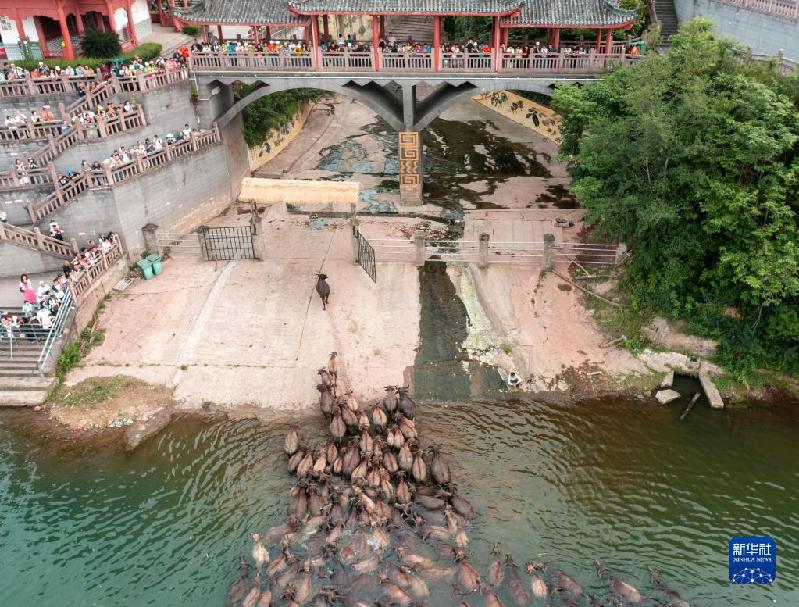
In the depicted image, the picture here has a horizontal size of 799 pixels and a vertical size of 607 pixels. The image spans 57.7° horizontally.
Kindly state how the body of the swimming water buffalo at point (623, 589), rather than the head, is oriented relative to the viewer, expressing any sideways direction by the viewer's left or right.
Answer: facing away from the viewer and to the left of the viewer

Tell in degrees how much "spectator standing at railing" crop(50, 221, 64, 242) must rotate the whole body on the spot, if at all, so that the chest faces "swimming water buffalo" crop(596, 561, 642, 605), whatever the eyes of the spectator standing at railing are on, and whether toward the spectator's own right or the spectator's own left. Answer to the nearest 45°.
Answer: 0° — they already face it

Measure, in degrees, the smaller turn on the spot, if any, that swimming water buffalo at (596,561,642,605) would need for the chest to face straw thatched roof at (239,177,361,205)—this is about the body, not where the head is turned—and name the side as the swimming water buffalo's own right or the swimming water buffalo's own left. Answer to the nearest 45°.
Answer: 0° — it already faces it

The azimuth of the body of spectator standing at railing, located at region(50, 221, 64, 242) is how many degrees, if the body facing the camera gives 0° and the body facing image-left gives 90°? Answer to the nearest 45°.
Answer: approximately 315°

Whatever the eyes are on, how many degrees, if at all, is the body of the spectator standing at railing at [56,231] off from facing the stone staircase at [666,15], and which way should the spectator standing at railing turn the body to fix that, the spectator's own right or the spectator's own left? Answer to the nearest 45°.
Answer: approximately 45° to the spectator's own left

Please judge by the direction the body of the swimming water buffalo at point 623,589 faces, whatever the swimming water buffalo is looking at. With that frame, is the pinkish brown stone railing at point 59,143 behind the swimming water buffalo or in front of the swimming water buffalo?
in front
